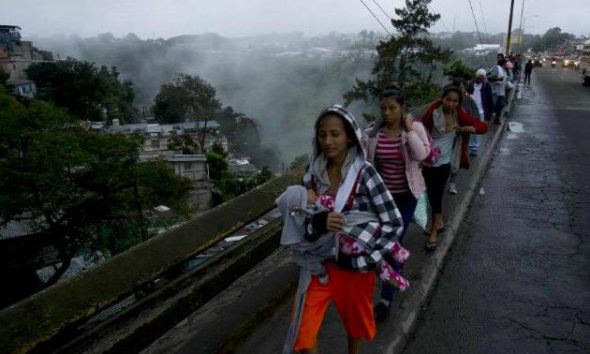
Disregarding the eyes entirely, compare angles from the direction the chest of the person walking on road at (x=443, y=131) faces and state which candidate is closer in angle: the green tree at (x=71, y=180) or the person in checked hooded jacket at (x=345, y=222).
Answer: the person in checked hooded jacket

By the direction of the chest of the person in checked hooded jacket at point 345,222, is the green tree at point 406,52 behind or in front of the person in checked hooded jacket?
behind

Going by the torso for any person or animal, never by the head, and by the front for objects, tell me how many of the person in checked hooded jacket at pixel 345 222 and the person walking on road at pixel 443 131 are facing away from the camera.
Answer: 0

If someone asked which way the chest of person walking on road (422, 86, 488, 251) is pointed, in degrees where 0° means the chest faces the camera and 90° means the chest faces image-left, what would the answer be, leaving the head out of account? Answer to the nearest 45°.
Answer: approximately 0°

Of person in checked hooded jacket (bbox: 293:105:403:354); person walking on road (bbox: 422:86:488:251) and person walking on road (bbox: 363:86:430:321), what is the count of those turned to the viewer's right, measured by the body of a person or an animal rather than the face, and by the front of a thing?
0

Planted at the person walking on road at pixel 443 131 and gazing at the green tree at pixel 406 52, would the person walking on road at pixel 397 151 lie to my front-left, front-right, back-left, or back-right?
back-left

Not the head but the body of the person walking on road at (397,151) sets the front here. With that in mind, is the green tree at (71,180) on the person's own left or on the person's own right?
on the person's own right

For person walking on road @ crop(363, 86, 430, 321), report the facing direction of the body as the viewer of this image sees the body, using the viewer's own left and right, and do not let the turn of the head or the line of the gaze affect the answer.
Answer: facing the viewer and to the left of the viewer

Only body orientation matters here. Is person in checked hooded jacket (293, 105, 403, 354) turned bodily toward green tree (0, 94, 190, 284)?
no

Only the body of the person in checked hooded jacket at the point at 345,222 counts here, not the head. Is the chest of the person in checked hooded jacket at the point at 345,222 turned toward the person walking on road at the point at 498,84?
no

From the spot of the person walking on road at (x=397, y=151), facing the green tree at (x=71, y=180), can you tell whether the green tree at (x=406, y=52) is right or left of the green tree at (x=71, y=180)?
right

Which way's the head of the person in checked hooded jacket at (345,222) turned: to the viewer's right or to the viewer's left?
to the viewer's left

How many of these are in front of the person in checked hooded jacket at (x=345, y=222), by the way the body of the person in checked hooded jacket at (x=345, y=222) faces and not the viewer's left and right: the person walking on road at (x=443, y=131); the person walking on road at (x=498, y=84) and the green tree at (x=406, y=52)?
0

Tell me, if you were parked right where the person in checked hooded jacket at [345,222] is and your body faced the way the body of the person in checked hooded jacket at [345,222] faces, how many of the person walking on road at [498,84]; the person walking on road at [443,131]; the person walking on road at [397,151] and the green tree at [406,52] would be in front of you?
0

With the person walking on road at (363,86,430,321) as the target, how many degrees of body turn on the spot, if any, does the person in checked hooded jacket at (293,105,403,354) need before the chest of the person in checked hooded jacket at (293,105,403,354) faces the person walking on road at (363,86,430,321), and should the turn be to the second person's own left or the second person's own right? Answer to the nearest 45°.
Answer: approximately 135° to the second person's own right

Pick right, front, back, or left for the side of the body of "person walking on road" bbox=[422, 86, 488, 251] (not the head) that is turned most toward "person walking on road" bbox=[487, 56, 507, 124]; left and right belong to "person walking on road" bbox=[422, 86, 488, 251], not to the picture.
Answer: back

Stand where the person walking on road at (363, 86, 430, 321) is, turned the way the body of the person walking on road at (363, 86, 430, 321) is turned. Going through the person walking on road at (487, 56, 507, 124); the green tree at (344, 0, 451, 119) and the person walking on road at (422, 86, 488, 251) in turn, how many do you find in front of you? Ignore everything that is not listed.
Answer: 0
